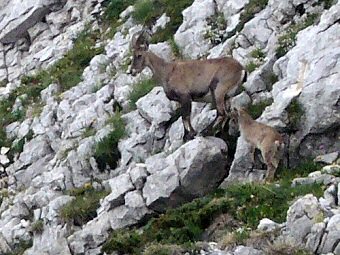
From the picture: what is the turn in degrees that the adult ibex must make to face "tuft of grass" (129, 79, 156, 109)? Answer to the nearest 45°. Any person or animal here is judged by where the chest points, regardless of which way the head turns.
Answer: approximately 45° to its right

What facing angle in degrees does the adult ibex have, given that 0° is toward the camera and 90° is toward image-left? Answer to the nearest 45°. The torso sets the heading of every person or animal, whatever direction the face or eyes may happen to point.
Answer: approximately 90°

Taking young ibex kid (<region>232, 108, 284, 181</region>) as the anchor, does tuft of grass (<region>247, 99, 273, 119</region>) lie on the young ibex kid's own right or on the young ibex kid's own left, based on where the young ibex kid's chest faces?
on the young ibex kid's own right

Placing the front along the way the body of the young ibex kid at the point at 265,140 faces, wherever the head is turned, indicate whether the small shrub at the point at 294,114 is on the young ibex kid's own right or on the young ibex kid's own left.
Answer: on the young ibex kid's own right

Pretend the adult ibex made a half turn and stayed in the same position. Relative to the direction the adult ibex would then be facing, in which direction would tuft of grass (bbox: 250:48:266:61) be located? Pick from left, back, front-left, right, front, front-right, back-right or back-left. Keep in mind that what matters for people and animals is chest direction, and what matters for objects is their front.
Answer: front-left

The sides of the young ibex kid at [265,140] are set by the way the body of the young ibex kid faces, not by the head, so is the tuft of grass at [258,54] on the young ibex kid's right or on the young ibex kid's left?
on the young ibex kid's right

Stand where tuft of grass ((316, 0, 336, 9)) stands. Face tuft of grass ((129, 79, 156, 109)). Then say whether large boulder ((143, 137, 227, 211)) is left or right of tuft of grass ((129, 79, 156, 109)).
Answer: left

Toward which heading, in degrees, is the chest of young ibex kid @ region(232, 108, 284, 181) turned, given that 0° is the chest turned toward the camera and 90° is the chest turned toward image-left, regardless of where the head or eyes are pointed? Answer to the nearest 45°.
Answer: approximately 135°

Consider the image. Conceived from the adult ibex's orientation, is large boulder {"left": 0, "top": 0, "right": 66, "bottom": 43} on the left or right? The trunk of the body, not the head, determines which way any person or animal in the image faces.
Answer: on its right

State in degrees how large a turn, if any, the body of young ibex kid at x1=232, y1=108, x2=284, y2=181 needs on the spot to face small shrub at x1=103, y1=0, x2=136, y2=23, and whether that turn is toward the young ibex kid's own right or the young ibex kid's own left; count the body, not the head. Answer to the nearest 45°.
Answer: approximately 45° to the young ibex kid's own right
